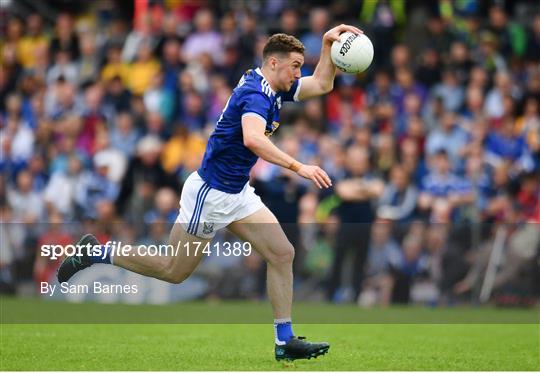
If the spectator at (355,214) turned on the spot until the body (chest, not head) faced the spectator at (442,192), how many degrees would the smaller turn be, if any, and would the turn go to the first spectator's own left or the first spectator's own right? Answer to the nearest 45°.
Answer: approximately 90° to the first spectator's own left

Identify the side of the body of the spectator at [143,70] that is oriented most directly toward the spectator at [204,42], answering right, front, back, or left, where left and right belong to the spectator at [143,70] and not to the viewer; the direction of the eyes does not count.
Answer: left

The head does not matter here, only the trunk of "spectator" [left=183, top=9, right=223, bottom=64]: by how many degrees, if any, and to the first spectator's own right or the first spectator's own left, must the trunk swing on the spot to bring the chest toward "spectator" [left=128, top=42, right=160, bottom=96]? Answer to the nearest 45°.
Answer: approximately 90° to the first spectator's own right

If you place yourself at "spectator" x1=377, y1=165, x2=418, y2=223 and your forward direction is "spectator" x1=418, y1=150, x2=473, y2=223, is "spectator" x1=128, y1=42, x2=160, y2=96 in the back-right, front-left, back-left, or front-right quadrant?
back-left

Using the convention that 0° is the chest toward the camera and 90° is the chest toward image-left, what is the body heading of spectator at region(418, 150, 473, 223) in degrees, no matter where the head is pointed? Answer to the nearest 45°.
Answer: approximately 0°

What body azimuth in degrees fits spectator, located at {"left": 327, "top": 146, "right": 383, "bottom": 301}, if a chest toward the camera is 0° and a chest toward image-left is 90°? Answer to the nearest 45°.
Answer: approximately 0°

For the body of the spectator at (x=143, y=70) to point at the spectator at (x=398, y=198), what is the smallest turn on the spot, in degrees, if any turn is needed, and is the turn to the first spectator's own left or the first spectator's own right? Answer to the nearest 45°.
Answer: approximately 45° to the first spectator's own left
